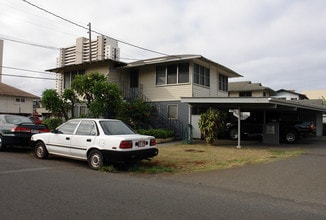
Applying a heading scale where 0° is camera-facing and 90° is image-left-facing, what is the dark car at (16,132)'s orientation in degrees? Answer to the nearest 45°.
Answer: approximately 135°

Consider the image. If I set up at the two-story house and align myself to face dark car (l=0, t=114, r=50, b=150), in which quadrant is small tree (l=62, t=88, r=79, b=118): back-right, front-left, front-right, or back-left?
front-right

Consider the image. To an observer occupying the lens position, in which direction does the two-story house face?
facing the viewer and to the left of the viewer

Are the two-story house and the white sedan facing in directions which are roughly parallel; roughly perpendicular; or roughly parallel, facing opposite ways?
roughly perpendicular

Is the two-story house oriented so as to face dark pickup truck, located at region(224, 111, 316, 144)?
no

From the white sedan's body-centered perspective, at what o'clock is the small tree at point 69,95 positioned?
The small tree is roughly at 1 o'clock from the white sedan.

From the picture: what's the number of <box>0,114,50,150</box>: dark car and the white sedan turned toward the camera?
0

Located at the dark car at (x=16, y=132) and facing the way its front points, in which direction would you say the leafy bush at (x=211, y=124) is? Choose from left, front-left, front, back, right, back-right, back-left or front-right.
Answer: back-right

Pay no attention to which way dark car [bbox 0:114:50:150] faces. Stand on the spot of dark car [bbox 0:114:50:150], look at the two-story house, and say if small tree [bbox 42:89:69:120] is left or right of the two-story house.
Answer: left

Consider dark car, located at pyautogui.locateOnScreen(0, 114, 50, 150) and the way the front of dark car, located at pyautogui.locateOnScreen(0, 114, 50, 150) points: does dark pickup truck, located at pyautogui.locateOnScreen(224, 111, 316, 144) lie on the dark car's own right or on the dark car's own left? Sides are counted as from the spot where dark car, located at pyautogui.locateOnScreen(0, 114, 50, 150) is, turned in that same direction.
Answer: on the dark car's own right

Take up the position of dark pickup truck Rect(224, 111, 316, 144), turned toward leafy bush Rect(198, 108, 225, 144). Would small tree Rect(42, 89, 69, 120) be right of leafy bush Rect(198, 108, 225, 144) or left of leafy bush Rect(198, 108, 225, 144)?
right

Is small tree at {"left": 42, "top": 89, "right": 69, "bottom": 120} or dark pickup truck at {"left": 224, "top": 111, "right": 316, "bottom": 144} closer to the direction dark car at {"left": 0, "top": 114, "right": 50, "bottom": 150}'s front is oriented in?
the small tree

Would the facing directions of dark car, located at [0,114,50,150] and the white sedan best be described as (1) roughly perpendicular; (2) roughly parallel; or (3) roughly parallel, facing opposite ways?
roughly parallel

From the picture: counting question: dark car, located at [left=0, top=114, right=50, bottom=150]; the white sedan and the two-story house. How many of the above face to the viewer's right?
0

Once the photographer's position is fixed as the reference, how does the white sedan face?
facing away from the viewer and to the left of the viewer

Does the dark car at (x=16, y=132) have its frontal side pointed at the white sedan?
no

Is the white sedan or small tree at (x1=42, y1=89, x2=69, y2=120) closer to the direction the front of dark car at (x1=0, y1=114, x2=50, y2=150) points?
the small tree

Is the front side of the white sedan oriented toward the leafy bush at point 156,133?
no

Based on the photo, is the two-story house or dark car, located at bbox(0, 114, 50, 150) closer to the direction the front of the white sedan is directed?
the dark car
